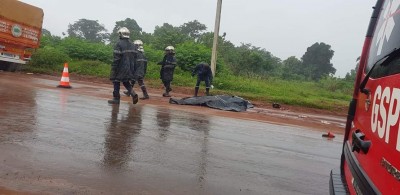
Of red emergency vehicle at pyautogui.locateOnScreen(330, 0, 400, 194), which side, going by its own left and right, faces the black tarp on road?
left

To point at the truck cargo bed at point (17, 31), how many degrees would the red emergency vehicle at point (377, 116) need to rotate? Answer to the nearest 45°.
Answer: approximately 90° to its left

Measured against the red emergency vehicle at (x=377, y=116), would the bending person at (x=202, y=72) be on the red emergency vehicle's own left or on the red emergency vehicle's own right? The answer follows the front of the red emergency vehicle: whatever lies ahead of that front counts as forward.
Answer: on the red emergency vehicle's own left

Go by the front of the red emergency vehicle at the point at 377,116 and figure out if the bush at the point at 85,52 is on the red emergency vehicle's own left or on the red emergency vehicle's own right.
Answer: on the red emergency vehicle's own left

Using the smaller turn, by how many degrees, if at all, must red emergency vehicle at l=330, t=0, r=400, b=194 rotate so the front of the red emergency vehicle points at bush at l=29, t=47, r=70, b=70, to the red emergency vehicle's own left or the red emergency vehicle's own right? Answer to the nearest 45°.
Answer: approximately 90° to the red emergency vehicle's own left

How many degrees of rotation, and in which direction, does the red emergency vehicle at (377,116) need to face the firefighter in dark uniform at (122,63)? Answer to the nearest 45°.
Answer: approximately 90° to its left

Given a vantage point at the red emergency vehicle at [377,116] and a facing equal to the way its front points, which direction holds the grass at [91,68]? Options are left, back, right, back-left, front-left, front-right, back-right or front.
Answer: left

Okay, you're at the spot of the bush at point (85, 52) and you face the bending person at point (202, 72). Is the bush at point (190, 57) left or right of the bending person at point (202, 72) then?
left

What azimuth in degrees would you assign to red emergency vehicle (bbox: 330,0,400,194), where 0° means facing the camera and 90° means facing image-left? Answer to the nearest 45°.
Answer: approximately 225°

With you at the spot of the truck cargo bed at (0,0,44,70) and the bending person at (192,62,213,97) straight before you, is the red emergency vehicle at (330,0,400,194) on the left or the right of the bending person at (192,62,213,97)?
right

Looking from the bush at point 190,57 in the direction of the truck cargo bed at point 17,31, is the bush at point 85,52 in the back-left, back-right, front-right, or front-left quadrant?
front-right
